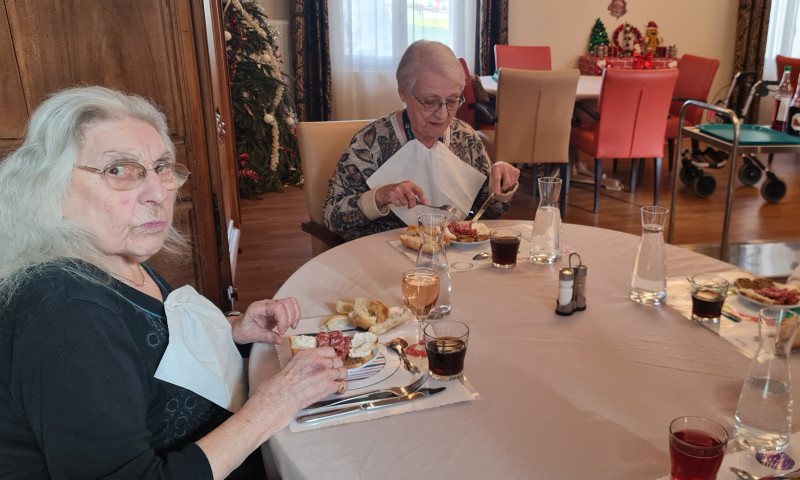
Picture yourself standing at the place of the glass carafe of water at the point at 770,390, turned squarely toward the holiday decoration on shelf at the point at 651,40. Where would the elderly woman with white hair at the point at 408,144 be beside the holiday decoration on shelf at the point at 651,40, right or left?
left

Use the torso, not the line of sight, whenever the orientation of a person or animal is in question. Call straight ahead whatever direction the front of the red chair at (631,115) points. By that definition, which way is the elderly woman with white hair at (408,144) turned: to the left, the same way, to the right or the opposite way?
the opposite way

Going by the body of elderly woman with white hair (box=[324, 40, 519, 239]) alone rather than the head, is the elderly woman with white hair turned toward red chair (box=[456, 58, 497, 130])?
no

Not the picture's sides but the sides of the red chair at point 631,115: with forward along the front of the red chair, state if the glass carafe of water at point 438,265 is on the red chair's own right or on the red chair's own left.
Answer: on the red chair's own left

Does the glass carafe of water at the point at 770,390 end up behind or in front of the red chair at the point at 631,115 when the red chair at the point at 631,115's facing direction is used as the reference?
behind

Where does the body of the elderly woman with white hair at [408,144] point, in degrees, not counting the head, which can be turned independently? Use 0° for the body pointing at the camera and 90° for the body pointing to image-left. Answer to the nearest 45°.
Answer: approximately 315°

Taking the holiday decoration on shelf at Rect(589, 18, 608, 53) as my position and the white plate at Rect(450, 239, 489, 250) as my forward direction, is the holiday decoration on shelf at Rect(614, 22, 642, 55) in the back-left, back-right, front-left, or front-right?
back-left

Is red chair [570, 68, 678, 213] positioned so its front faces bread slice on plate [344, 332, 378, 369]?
no

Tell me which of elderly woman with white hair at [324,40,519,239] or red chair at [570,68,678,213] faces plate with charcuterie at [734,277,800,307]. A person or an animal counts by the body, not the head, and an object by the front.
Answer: the elderly woman with white hair

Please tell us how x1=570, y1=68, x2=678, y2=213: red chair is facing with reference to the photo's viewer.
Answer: facing away from the viewer and to the left of the viewer

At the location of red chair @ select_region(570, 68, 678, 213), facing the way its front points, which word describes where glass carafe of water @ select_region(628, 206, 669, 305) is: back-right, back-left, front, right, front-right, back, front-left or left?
back-left

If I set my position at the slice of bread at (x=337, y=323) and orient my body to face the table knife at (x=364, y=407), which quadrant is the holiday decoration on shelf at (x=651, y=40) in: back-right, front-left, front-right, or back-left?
back-left

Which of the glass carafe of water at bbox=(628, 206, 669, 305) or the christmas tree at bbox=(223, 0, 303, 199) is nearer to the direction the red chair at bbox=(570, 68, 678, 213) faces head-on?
the christmas tree
